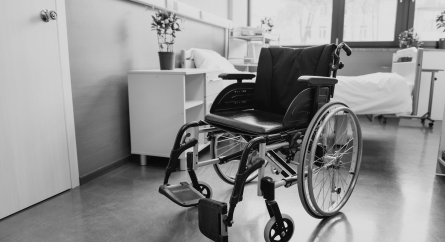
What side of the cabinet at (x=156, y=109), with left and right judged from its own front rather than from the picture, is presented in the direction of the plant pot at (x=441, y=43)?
left

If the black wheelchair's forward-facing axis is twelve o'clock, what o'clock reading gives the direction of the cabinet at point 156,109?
The cabinet is roughly at 3 o'clock from the black wheelchair.

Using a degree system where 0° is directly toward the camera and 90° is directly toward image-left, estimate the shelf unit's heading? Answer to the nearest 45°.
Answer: approximately 315°

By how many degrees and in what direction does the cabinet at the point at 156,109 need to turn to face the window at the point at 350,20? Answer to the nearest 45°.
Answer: approximately 90° to its left

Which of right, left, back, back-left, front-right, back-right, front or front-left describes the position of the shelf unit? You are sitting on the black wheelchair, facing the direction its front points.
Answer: back-right

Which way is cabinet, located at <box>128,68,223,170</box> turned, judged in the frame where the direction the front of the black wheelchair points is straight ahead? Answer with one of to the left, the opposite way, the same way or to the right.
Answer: to the left

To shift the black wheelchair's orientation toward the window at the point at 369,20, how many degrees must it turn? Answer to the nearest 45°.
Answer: approximately 135° to its right

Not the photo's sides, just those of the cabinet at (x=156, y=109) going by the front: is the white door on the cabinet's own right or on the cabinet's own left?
on the cabinet's own right

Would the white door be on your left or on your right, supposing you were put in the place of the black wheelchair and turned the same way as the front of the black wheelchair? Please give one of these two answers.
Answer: on your right

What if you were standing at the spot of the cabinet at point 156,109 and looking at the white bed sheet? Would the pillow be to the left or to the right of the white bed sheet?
left

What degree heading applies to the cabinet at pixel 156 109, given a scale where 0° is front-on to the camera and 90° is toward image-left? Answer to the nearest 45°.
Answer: approximately 315°
